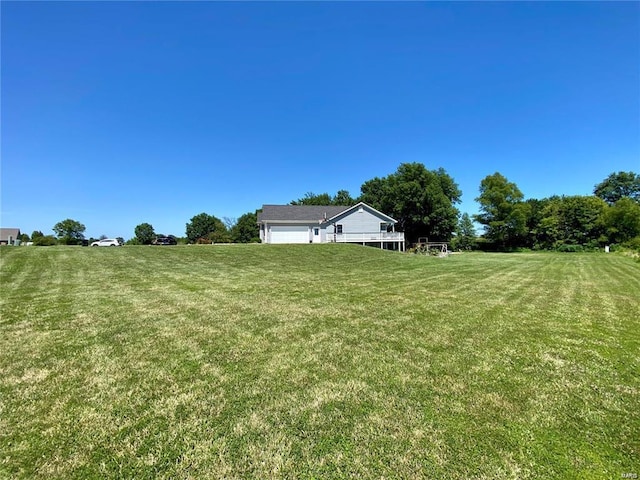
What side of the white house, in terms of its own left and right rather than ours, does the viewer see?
front

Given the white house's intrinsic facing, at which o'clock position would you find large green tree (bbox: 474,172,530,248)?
The large green tree is roughly at 8 o'clock from the white house.

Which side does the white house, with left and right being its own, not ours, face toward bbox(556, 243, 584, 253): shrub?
left

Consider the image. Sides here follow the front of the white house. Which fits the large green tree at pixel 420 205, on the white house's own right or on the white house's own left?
on the white house's own left

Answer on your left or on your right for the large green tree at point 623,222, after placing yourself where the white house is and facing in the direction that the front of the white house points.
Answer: on your left

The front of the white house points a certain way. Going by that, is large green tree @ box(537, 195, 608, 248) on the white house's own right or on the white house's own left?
on the white house's own left
